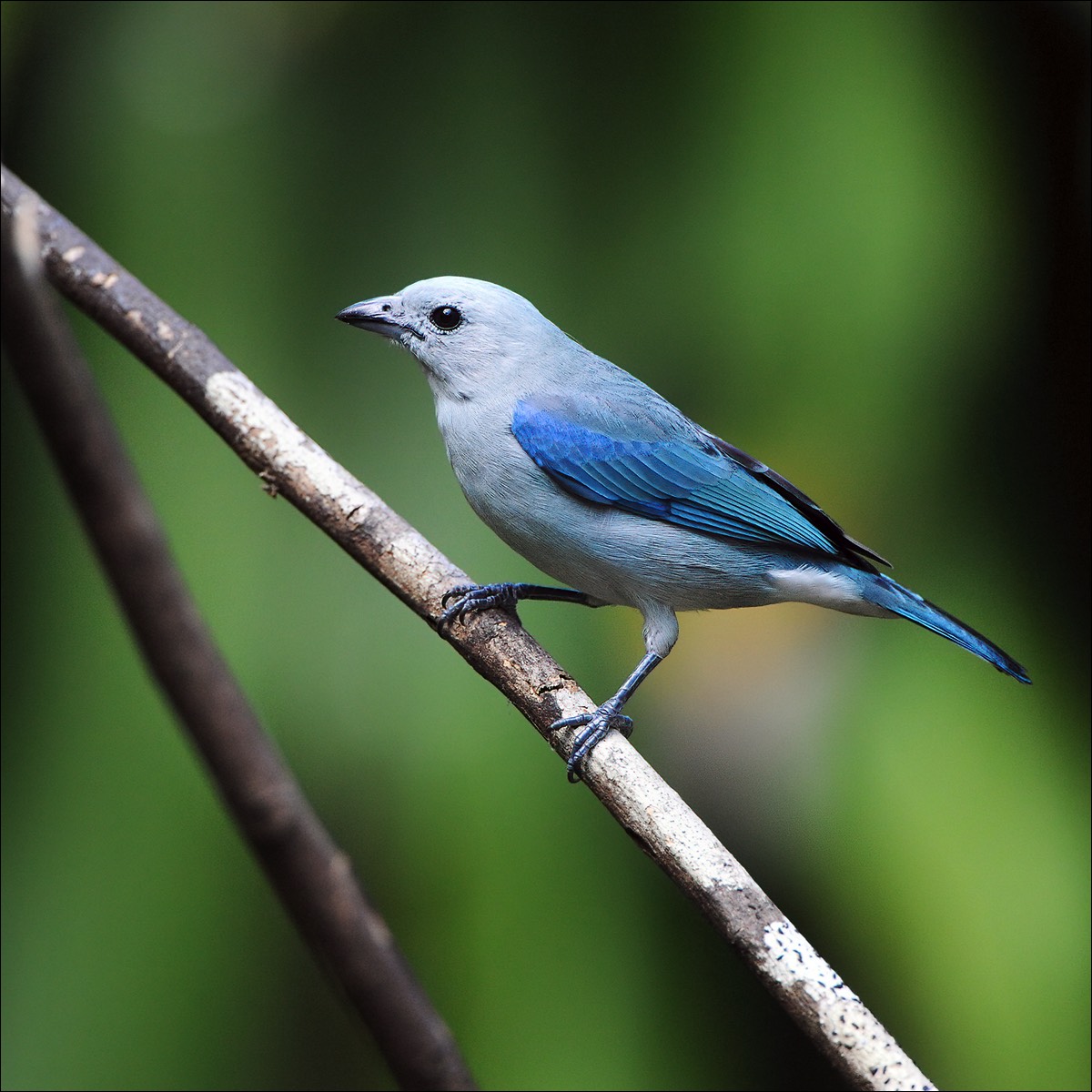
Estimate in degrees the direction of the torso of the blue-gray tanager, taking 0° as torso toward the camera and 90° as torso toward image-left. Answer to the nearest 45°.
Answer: approximately 90°
